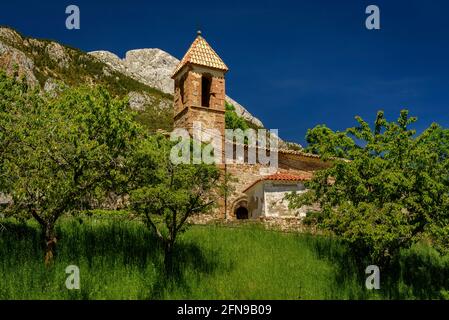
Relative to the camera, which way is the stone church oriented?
toward the camera

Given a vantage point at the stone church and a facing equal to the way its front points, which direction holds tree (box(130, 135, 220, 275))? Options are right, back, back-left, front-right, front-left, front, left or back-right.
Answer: front

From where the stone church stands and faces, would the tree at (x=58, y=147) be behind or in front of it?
in front
